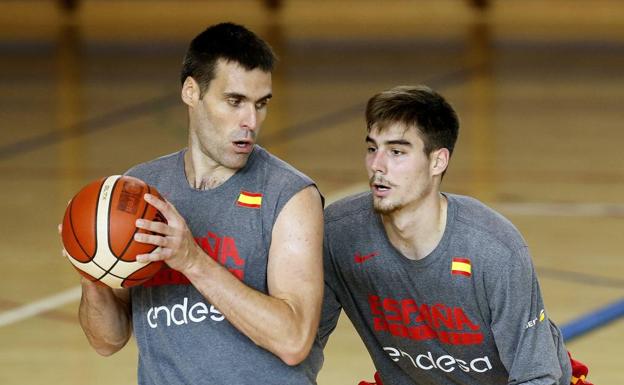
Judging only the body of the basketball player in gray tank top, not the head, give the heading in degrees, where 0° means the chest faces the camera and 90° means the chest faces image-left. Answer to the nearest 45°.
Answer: approximately 45°
